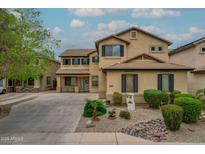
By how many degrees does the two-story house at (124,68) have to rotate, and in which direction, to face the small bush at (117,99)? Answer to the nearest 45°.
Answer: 0° — it already faces it

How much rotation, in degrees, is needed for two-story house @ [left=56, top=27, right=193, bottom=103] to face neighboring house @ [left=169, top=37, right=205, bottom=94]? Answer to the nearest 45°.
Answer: approximately 45° to its left

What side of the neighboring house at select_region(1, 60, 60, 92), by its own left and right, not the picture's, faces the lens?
front

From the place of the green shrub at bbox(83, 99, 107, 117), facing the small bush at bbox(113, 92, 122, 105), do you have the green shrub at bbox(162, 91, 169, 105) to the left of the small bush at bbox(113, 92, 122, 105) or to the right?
right

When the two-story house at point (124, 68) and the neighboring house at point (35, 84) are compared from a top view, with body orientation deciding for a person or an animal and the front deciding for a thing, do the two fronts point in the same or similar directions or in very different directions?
same or similar directions

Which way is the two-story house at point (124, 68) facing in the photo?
toward the camera

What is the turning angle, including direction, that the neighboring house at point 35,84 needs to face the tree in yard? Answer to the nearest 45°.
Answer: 0° — it already faces it

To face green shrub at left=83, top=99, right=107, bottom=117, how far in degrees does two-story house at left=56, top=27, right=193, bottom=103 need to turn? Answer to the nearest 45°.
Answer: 0° — it already faces it

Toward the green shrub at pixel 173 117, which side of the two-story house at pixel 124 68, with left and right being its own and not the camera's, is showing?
front

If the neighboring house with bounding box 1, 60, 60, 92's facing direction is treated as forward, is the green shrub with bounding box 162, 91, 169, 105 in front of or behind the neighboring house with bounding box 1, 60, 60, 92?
in front

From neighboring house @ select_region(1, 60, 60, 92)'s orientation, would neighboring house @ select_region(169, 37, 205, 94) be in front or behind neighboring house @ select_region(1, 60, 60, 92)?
in front

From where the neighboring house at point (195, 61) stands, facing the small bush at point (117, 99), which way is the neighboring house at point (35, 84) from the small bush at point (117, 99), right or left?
right

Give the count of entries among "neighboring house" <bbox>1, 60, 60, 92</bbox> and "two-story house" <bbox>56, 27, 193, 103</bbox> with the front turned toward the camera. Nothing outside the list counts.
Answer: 2

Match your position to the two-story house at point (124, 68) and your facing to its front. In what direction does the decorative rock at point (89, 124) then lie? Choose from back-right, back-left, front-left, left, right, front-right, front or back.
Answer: front

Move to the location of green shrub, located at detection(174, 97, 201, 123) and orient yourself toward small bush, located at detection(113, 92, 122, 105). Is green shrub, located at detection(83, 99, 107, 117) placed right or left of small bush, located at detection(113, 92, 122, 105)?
left

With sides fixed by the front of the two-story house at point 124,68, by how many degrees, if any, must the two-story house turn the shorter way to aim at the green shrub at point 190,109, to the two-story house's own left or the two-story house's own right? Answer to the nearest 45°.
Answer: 0° — it already faces it
